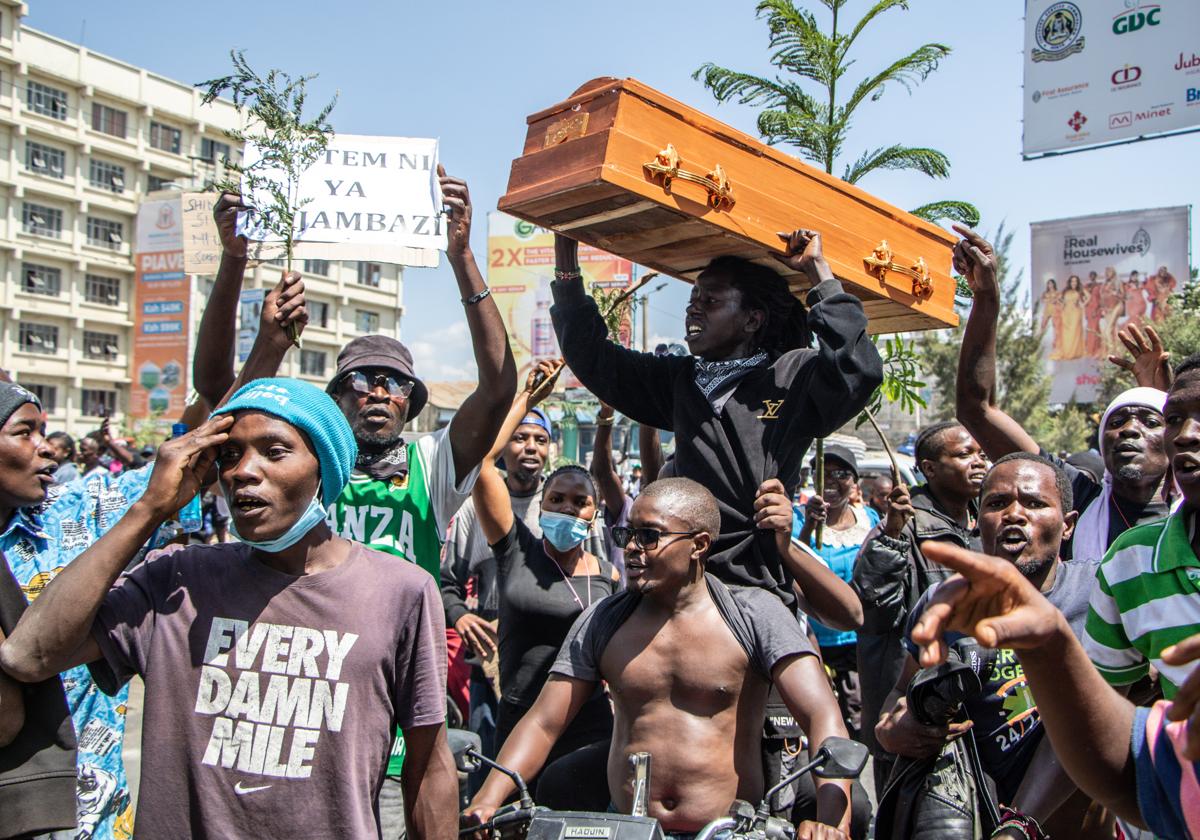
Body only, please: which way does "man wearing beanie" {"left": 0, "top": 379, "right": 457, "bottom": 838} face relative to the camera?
toward the camera

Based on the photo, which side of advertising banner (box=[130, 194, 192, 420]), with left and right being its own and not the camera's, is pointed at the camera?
front

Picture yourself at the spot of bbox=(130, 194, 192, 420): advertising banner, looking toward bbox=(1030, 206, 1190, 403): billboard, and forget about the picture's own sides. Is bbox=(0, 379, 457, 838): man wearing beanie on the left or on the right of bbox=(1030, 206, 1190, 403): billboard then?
right

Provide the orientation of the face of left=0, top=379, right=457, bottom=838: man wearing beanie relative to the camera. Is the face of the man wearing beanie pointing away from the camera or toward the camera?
toward the camera

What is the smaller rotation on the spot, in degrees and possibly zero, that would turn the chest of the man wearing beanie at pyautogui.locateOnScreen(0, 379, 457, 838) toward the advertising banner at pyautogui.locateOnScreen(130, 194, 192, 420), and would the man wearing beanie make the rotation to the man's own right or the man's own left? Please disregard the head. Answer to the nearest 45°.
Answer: approximately 180°

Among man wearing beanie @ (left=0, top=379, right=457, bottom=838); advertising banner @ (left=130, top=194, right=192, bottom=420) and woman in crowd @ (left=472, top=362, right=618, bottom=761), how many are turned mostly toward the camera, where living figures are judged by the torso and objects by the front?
3

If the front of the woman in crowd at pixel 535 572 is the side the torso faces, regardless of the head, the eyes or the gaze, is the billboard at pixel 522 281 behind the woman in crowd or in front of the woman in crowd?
behind

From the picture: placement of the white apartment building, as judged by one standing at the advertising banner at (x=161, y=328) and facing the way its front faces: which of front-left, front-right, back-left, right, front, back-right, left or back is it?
back

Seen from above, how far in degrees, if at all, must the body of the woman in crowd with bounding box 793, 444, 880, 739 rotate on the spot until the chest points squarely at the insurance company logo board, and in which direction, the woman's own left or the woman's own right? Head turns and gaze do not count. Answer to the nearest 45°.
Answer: approximately 180°

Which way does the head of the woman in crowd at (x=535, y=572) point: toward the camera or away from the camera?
toward the camera

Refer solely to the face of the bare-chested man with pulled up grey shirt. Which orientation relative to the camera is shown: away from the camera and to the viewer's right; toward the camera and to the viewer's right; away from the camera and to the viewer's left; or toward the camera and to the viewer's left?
toward the camera and to the viewer's left

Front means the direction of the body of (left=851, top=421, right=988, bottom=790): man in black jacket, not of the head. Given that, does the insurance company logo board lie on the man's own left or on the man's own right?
on the man's own left

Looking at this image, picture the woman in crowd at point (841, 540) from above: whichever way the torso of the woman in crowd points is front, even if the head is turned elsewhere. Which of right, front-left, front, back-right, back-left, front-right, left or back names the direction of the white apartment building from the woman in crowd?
back-right

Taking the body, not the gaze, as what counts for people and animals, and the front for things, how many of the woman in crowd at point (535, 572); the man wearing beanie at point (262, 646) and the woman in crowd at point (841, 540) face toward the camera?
3

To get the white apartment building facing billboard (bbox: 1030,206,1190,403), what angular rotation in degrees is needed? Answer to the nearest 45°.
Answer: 0° — it already faces it
